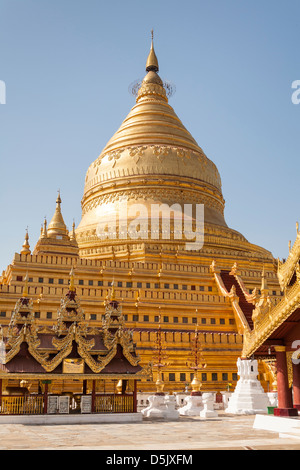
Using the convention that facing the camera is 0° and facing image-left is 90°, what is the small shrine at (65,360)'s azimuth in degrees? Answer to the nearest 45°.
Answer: approximately 0°

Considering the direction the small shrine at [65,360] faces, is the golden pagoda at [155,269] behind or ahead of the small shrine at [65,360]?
behind

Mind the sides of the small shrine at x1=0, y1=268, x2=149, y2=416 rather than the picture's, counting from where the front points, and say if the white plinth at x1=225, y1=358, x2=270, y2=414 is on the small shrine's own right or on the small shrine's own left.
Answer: on the small shrine's own left

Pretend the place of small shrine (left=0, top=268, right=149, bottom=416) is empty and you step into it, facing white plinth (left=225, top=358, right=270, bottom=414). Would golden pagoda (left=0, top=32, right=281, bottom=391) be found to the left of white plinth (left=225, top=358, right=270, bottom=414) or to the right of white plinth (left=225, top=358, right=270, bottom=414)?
left
